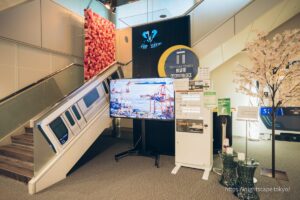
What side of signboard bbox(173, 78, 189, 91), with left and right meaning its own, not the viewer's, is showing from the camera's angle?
front

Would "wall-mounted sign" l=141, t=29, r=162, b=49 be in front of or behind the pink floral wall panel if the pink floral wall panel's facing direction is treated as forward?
in front

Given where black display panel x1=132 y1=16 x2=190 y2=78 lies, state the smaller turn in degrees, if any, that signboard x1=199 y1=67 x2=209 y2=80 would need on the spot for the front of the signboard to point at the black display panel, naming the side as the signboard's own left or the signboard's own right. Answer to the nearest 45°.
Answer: approximately 135° to the signboard's own right

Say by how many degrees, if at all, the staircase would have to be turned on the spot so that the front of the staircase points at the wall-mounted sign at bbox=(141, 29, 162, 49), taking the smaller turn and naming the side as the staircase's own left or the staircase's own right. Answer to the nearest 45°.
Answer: approximately 135° to the staircase's own left

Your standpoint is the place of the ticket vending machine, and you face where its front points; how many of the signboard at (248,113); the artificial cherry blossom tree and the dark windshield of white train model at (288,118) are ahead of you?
0

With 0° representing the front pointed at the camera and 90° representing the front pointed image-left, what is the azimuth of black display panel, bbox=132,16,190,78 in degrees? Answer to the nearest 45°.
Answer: approximately 45°

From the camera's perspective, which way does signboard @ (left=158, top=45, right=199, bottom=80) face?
toward the camera

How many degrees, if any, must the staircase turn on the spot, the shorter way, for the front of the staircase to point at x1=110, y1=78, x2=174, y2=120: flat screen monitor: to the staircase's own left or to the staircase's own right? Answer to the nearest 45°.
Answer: approximately 90° to the staircase's own left

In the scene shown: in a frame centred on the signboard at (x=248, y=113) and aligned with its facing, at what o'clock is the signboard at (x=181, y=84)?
the signboard at (x=181, y=84) is roughly at 3 o'clock from the signboard at (x=248, y=113).

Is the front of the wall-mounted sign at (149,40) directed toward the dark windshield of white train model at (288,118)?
no

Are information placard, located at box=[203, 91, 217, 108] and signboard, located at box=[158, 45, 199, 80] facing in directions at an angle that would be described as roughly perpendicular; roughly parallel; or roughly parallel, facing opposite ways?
roughly parallel

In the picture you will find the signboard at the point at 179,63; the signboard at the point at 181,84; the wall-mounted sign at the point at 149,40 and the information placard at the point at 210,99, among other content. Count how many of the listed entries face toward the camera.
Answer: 4

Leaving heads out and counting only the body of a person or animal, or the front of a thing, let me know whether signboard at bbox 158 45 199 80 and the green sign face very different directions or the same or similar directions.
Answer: same or similar directions

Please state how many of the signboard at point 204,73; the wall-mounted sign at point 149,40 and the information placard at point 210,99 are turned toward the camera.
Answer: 3

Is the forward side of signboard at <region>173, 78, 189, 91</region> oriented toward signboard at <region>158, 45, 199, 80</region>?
no

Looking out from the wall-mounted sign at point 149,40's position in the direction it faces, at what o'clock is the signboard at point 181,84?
The signboard is roughly at 11 o'clock from the wall-mounted sign.

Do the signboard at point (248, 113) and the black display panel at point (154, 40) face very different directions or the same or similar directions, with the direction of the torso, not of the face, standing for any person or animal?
same or similar directions

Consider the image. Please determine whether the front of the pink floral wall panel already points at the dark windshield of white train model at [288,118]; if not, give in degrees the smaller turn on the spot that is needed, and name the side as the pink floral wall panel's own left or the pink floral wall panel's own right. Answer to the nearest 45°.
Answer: approximately 45° to the pink floral wall panel's own left
